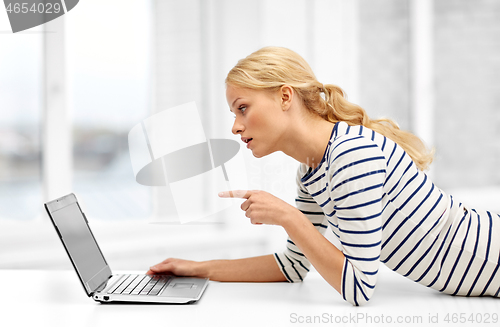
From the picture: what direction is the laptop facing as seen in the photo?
to the viewer's right
